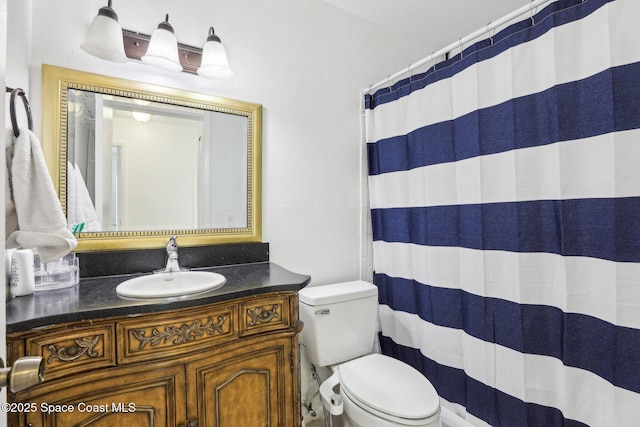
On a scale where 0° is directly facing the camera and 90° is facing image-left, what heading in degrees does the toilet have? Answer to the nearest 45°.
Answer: approximately 315°

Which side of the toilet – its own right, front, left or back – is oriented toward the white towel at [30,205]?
right

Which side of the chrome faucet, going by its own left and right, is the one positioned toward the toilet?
left

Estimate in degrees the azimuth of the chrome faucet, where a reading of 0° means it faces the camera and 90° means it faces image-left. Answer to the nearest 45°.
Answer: approximately 0°

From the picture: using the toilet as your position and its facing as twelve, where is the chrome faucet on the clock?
The chrome faucet is roughly at 4 o'clock from the toilet.
